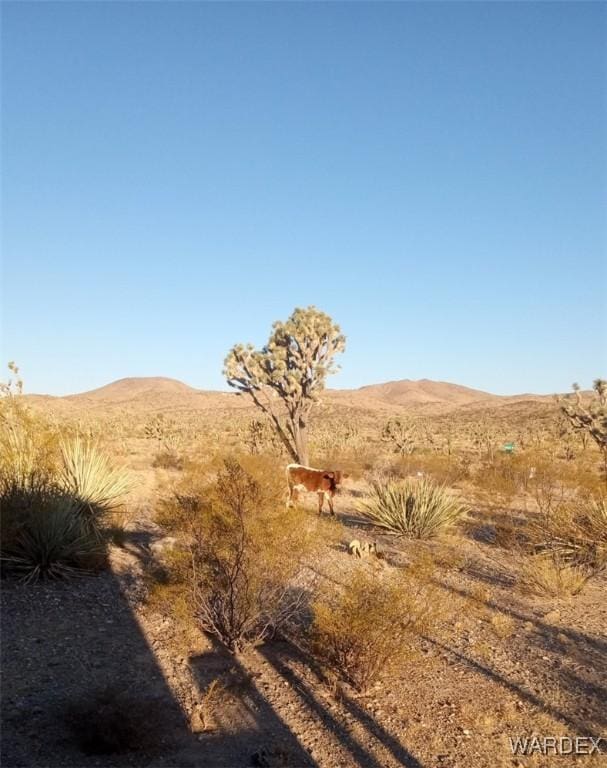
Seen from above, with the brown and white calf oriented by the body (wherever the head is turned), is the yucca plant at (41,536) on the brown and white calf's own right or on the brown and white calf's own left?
on the brown and white calf's own right

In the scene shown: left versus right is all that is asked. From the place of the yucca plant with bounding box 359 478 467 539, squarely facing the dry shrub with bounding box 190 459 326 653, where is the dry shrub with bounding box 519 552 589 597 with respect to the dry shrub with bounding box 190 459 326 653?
left

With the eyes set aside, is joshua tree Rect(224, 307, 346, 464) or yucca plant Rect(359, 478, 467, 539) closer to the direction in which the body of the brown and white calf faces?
the yucca plant

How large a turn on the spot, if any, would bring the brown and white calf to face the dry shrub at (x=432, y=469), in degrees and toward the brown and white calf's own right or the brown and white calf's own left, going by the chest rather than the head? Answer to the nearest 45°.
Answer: approximately 90° to the brown and white calf's own left

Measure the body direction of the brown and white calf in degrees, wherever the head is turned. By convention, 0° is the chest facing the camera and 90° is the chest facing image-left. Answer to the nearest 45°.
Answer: approximately 315°

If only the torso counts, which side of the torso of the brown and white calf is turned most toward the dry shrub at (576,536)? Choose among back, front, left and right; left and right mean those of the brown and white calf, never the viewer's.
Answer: front

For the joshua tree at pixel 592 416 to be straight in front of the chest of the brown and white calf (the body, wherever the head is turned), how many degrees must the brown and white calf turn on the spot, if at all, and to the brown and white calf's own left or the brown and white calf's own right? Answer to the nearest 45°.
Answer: approximately 90° to the brown and white calf's own left

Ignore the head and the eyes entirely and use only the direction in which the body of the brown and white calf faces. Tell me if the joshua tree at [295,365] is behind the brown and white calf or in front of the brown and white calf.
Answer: behind

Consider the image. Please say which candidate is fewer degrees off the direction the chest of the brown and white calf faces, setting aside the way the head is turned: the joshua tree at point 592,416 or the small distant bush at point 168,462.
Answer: the joshua tree
